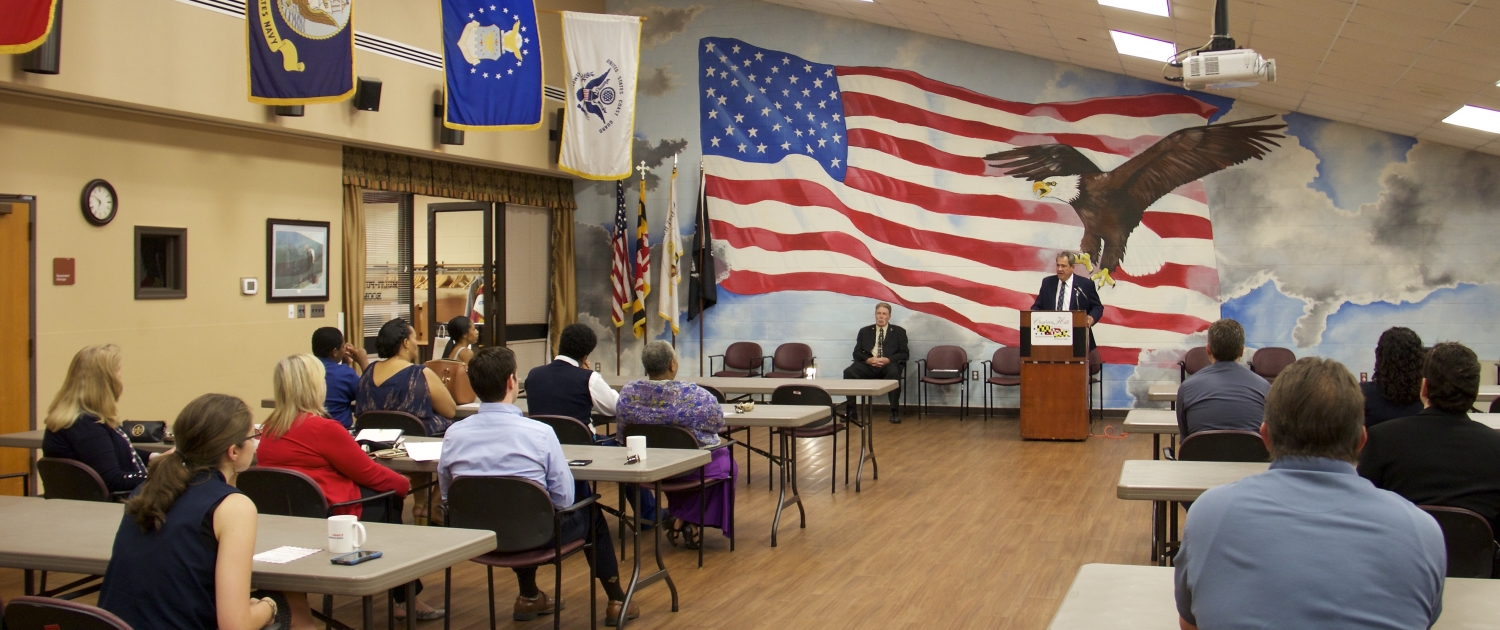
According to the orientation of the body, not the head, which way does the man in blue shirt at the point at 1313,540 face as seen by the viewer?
away from the camera

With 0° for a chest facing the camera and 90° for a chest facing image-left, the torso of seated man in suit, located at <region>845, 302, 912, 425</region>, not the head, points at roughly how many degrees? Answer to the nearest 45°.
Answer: approximately 0°

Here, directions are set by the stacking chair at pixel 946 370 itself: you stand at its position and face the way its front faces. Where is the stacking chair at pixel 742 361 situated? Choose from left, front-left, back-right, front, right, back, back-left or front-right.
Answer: right

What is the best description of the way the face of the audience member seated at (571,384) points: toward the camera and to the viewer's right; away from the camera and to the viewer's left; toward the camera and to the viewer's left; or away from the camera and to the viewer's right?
away from the camera and to the viewer's right

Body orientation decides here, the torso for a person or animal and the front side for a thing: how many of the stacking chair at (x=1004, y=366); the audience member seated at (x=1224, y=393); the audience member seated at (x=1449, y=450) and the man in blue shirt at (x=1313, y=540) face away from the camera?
3

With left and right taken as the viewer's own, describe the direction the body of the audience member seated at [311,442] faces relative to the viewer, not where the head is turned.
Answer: facing away from the viewer and to the right of the viewer

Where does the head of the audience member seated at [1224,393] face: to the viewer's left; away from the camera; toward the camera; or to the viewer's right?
away from the camera

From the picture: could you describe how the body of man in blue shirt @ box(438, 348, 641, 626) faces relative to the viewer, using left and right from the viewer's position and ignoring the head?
facing away from the viewer and to the right of the viewer

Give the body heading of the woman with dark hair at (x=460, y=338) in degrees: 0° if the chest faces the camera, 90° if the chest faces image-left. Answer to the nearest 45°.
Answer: approximately 225°

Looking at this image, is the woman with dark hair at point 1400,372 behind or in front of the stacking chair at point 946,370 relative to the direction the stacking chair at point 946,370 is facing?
in front

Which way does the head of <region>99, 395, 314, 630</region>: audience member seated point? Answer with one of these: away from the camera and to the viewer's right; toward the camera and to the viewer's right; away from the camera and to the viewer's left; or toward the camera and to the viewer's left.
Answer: away from the camera and to the viewer's right

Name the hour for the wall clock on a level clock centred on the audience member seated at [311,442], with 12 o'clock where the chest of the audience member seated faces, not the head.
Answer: The wall clock is roughly at 10 o'clock from the audience member seated.

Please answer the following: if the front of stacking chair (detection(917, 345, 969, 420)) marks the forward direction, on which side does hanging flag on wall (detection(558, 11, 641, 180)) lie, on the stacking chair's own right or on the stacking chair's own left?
on the stacking chair's own right

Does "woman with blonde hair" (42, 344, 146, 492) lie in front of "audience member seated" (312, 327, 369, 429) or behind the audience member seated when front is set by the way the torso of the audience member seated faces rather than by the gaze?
behind

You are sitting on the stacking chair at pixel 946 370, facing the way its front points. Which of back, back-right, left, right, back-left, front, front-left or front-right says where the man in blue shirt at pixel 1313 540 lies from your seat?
front

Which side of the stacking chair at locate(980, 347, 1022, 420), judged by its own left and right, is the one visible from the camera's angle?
front

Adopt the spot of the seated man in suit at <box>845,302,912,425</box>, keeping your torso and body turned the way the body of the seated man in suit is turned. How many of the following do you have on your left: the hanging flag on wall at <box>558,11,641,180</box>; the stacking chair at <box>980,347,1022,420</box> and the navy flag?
1

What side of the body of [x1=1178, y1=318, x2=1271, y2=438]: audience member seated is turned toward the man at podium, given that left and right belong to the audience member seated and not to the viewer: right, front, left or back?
front

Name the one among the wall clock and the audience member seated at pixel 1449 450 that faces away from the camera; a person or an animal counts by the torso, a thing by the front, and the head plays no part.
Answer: the audience member seated
